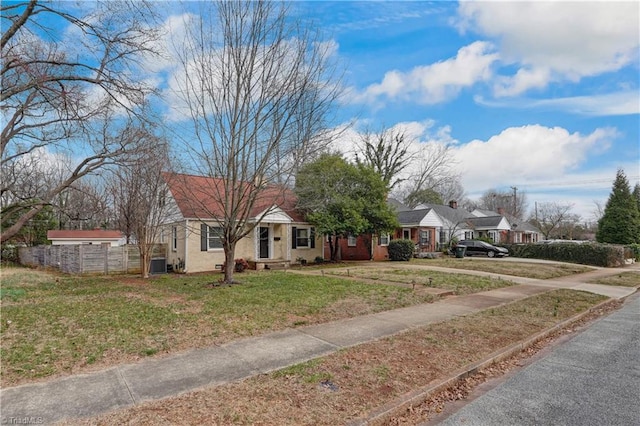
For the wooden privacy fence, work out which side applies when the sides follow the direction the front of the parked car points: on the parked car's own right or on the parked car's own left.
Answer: on the parked car's own right

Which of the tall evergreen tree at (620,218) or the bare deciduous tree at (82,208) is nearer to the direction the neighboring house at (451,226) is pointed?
the tall evergreen tree

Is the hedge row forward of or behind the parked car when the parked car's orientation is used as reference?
forward

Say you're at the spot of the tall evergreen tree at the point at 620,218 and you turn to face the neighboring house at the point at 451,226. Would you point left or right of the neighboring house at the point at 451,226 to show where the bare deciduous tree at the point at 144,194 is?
left

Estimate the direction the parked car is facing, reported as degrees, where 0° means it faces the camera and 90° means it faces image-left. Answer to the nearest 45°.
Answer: approximately 315°

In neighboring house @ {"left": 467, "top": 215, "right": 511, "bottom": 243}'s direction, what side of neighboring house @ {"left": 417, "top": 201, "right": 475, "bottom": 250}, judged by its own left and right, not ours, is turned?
left

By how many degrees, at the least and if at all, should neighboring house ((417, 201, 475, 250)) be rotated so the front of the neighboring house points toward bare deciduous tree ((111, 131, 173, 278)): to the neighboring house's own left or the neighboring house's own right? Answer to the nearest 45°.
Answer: approximately 45° to the neighboring house's own right

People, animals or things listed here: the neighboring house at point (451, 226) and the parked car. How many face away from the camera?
0

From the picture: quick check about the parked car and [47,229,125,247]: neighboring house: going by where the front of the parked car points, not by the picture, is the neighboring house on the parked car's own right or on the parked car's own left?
on the parked car's own right

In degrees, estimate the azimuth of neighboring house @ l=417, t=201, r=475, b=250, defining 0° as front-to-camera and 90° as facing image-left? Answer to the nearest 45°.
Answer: approximately 315°

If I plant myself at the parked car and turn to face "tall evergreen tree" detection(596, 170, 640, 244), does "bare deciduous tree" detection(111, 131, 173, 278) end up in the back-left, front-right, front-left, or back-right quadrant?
back-right
